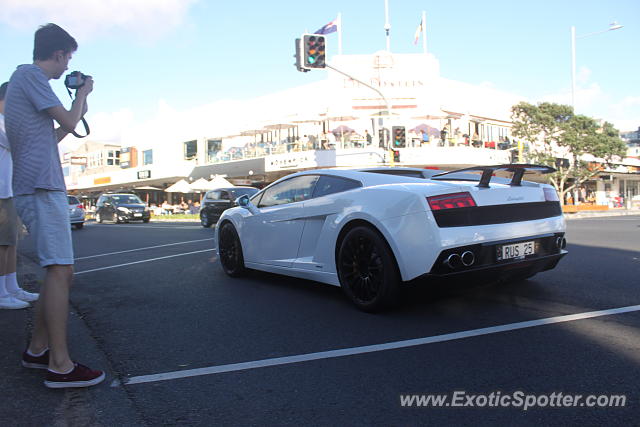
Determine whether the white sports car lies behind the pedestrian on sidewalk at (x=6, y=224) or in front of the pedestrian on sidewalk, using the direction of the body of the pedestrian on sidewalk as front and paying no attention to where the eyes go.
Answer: in front

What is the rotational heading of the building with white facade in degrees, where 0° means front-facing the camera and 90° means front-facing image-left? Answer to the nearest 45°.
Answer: approximately 0°

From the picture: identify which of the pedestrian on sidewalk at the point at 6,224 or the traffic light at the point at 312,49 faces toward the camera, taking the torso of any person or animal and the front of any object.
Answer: the traffic light

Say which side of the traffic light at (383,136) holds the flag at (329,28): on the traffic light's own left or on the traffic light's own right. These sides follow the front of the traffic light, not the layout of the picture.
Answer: on the traffic light's own right

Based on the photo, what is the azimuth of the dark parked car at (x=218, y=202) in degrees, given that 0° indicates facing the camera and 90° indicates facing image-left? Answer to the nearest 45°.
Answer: approximately 45°

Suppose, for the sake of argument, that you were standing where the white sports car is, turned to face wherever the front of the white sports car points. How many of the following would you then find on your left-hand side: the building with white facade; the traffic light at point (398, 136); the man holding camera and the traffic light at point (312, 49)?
1

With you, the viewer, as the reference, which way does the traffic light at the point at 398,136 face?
facing the viewer

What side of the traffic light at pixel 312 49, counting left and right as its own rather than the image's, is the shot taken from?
front

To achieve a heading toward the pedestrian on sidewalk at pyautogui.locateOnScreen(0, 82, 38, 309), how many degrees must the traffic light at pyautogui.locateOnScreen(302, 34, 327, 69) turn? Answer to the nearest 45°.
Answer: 0° — it already faces them

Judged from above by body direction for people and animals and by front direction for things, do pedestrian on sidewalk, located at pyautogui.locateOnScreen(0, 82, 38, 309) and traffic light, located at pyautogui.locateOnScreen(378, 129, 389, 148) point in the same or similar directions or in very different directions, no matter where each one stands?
very different directions

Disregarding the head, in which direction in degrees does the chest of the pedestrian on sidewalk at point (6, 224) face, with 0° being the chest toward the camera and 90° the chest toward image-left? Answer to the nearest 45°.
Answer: approximately 270°

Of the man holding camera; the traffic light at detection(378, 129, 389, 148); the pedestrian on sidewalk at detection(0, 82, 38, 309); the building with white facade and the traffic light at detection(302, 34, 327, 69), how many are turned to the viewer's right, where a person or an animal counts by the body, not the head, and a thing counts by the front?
2

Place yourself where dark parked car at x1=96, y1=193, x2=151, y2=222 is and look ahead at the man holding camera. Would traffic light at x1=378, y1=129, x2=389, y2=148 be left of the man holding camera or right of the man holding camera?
left

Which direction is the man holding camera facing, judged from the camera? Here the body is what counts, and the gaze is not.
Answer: to the viewer's right

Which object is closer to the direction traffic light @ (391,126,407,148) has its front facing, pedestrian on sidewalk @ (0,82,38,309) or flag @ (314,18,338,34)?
the pedestrian on sidewalk

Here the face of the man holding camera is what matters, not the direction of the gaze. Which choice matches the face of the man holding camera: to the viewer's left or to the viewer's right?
to the viewer's right
